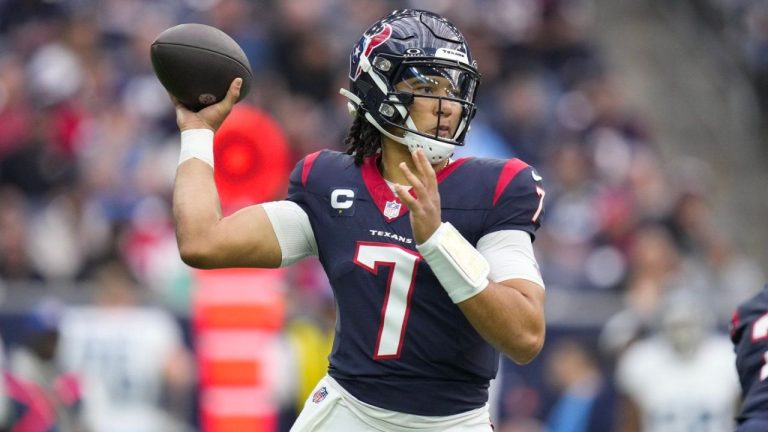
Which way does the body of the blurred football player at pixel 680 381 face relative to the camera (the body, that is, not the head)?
toward the camera

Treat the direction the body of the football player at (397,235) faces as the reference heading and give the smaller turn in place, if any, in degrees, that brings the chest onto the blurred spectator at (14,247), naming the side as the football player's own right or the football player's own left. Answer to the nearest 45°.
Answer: approximately 135° to the football player's own right

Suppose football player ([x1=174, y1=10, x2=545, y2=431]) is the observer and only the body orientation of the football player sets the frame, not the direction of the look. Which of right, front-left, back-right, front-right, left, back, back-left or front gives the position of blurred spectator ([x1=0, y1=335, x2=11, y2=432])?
back-right

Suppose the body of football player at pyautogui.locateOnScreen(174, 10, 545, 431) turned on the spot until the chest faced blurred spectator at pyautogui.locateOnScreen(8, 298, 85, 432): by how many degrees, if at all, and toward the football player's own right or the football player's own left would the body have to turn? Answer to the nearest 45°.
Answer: approximately 135° to the football player's own right

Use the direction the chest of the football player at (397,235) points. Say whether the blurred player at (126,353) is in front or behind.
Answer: behind

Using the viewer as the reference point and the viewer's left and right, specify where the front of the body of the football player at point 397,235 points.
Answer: facing the viewer

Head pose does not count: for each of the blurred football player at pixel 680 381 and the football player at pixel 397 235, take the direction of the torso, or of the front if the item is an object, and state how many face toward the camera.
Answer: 2

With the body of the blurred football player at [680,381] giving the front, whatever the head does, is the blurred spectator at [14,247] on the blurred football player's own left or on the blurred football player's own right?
on the blurred football player's own right
